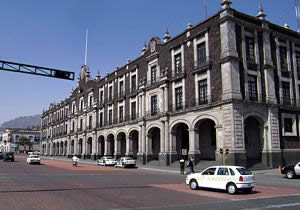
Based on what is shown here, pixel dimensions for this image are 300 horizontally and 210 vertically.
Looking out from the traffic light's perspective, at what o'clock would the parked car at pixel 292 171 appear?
The parked car is roughly at 9 o'clock from the traffic light.

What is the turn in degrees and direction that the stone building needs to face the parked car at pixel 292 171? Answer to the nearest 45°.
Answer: approximately 45° to its left

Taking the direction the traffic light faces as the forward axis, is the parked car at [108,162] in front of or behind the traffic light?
behind

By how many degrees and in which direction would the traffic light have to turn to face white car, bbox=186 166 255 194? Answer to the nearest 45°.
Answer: approximately 45° to its left

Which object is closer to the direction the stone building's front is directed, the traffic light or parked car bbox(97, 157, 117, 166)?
the traffic light

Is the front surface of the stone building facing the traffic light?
yes

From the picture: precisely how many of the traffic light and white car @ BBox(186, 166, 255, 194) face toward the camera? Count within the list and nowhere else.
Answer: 1
